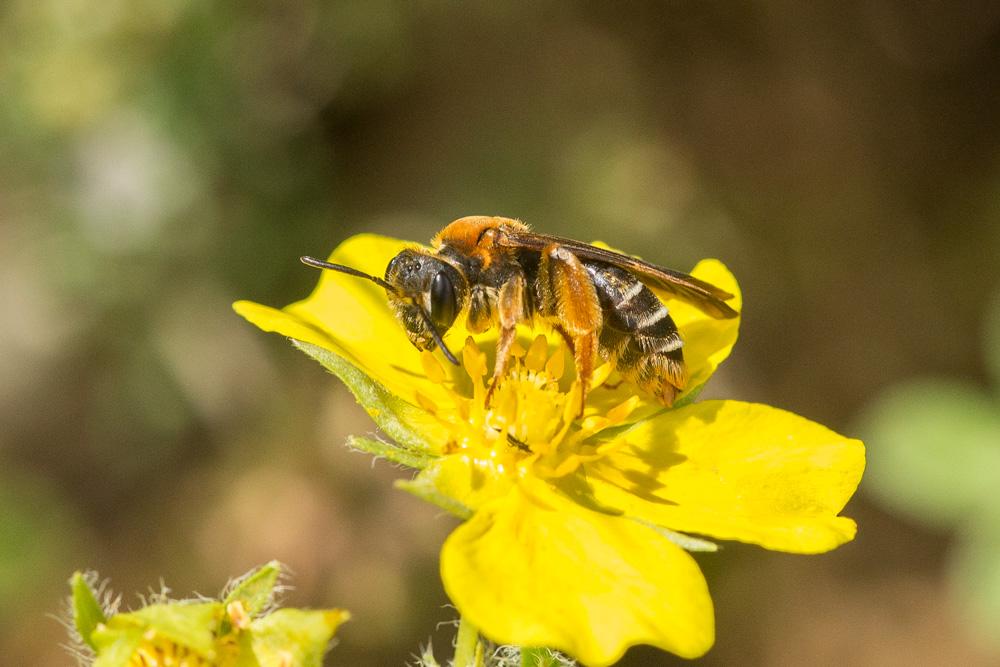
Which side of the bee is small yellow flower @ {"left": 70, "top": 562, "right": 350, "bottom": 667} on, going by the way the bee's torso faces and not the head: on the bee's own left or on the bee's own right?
on the bee's own left

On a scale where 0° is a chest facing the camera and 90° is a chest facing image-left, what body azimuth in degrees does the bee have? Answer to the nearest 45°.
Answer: approximately 90°
